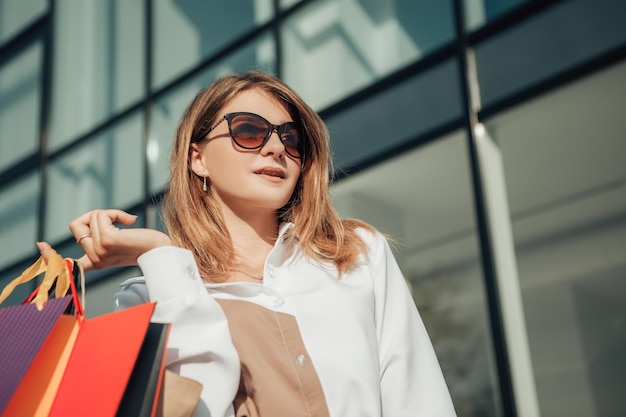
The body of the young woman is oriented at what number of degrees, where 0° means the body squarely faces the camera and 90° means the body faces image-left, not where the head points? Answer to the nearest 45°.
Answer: approximately 0°
